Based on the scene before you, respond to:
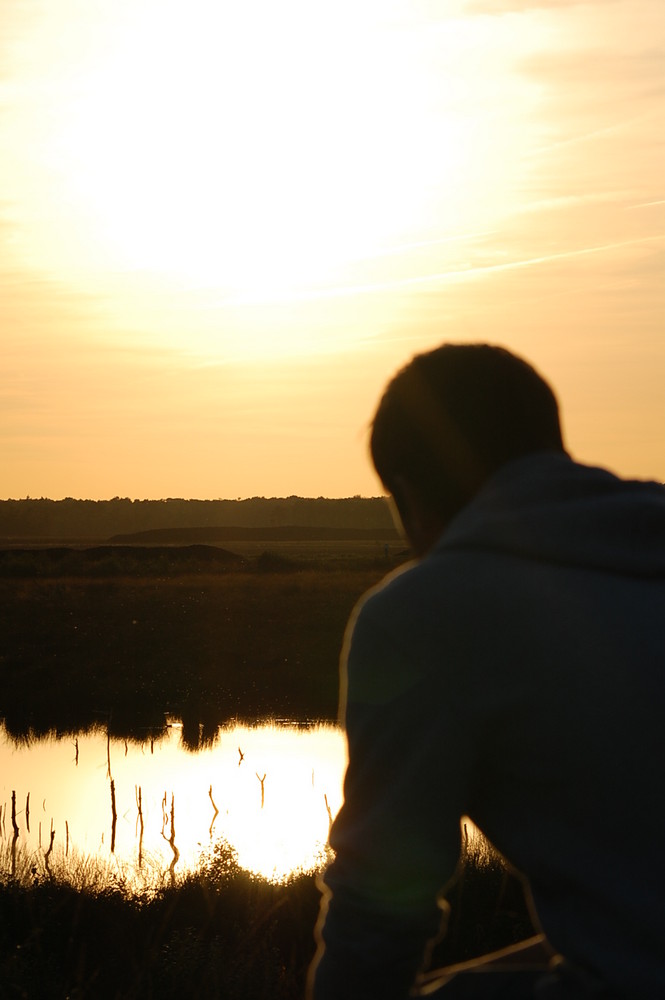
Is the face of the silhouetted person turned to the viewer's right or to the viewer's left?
to the viewer's left

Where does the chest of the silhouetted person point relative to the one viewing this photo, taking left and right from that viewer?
facing away from the viewer and to the left of the viewer
